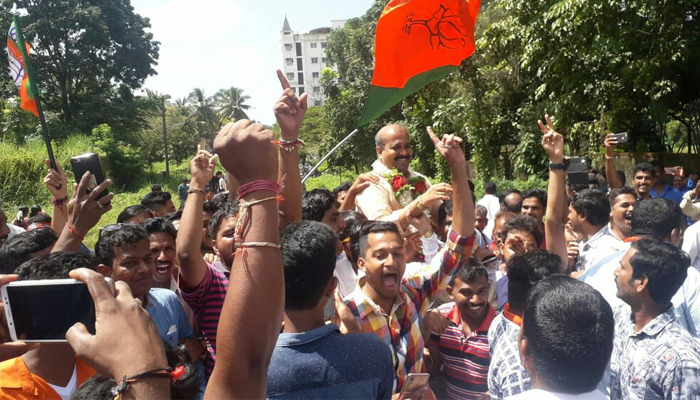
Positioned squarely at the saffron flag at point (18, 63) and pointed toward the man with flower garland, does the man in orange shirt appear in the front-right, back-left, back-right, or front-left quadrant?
front-right

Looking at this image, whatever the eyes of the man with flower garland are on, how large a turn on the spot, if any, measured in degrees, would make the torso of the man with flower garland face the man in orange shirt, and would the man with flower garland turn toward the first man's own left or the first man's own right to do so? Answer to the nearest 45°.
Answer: approximately 90° to the first man's own right

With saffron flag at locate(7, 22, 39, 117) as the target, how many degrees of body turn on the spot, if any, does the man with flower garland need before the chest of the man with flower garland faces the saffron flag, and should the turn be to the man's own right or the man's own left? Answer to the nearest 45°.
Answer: approximately 135° to the man's own right

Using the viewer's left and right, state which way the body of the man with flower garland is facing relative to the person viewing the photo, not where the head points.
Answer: facing the viewer and to the right of the viewer

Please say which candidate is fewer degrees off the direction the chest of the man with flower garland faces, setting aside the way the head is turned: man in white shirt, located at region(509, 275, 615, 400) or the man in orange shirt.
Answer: the man in white shirt

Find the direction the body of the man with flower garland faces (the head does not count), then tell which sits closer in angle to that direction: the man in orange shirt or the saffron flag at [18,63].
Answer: the man in orange shirt
